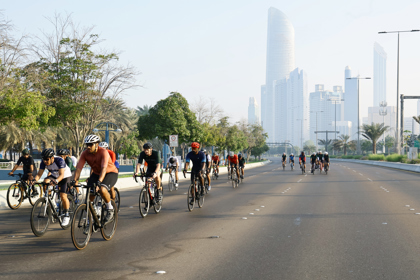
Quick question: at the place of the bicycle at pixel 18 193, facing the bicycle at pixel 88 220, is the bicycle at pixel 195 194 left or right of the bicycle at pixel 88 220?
left

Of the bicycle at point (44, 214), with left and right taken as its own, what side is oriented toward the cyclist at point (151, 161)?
back

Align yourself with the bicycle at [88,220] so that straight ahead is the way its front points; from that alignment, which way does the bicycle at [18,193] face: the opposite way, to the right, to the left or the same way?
the same way

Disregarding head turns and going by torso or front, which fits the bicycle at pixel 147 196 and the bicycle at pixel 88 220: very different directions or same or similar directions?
same or similar directions

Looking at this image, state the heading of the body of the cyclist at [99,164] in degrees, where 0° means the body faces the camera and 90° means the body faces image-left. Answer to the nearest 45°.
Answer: approximately 45°

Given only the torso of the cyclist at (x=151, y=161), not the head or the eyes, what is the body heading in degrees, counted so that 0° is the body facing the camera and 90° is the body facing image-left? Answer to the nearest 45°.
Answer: approximately 45°

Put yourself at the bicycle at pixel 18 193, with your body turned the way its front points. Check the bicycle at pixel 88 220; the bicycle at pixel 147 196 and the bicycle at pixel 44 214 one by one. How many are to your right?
0

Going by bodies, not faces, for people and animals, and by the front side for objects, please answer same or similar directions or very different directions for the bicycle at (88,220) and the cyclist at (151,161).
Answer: same or similar directions

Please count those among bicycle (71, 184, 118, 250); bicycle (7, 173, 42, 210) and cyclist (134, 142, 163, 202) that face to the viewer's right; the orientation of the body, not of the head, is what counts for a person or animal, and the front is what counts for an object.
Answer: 0

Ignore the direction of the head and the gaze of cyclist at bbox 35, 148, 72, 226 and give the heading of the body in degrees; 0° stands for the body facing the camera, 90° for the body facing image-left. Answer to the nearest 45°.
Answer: approximately 45°

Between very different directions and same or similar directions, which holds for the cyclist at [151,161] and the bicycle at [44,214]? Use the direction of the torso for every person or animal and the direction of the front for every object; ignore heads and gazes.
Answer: same or similar directions

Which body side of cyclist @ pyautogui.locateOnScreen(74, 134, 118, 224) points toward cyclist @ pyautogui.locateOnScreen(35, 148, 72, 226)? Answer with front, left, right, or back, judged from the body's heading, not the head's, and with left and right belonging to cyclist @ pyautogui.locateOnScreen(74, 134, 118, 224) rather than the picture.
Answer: right
